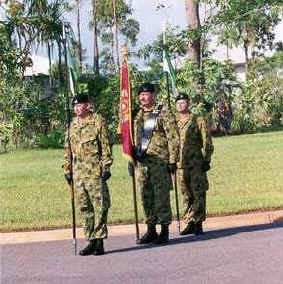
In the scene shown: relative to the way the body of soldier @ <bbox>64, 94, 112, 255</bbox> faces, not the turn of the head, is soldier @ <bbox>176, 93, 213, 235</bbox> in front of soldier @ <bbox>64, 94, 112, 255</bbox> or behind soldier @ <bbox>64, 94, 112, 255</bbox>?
behind

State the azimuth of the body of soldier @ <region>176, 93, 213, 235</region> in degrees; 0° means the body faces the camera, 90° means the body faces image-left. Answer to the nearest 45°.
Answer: approximately 45°

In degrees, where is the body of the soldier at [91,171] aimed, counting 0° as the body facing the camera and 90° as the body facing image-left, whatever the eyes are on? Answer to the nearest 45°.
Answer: approximately 45°

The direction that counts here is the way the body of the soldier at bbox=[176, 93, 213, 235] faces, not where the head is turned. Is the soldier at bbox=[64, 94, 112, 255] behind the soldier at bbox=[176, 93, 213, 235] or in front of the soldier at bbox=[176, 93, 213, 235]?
in front

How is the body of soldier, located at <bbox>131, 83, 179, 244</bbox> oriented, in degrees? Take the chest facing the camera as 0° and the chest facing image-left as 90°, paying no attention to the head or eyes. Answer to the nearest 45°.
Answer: approximately 45°
